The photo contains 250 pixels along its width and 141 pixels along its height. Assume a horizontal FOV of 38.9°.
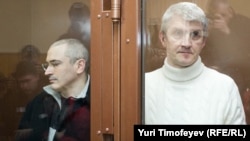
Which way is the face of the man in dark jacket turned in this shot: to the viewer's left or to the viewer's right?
to the viewer's left

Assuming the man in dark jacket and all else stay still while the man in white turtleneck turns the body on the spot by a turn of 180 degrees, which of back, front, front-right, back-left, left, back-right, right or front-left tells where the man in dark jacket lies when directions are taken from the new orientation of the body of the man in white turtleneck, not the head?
left

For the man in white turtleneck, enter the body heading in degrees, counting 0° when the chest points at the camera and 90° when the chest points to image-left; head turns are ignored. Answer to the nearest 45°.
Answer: approximately 0°
